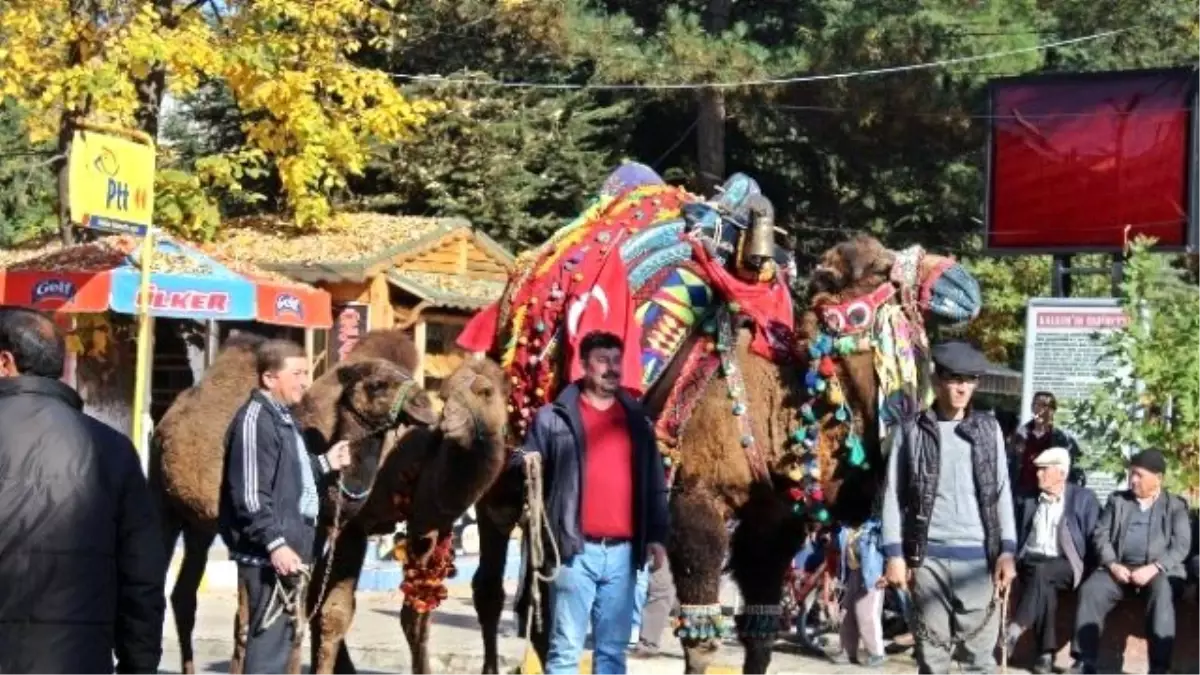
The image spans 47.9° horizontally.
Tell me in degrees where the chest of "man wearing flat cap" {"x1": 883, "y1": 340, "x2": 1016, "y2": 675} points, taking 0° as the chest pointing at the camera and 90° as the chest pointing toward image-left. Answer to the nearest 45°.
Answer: approximately 0°

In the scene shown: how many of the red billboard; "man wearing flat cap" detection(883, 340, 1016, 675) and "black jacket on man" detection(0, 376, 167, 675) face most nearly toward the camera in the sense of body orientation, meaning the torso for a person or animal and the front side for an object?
2

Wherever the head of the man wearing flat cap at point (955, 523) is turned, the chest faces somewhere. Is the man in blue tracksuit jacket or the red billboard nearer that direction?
the man in blue tracksuit jacket

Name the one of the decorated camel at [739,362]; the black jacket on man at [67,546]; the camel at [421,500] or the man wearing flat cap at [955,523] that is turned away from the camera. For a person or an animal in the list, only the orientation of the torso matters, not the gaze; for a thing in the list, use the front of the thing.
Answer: the black jacket on man

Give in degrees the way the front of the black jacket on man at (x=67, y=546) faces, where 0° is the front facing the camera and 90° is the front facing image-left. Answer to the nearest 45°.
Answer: approximately 180°

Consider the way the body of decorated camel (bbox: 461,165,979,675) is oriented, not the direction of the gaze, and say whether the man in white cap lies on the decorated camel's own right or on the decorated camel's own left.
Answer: on the decorated camel's own left

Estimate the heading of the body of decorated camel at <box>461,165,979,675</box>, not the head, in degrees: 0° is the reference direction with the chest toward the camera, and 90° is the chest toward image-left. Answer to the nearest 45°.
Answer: approximately 315°

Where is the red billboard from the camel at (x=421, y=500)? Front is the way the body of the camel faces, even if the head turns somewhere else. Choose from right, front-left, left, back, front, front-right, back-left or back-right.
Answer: left
